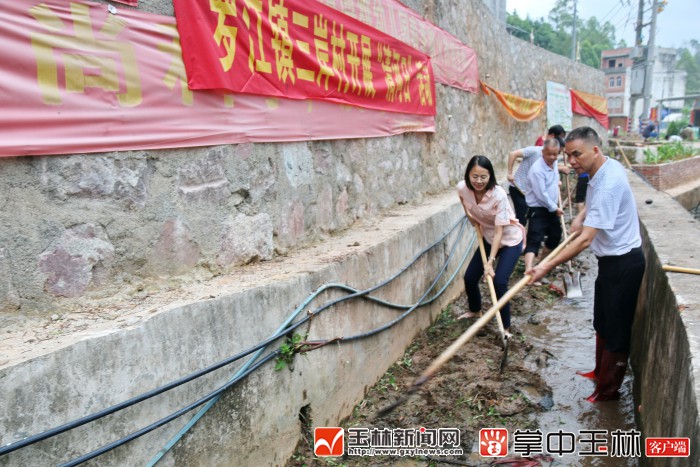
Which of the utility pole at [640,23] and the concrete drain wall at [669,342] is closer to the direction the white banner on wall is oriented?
the concrete drain wall

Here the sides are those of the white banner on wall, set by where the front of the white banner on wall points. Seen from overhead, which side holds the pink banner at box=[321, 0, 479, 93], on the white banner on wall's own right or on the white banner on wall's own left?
on the white banner on wall's own right

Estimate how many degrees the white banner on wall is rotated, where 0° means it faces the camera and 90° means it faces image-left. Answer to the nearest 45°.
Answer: approximately 315°

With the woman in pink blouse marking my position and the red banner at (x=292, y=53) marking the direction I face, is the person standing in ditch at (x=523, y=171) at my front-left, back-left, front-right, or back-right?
back-right

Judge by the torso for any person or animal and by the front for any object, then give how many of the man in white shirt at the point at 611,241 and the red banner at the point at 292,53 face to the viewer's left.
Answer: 1

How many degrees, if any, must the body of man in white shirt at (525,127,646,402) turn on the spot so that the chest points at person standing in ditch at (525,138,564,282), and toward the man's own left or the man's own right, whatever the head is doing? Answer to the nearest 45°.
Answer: approximately 90° to the man's own right

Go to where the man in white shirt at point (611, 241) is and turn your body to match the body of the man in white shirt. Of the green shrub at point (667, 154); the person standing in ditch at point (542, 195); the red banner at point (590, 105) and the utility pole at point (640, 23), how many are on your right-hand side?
4

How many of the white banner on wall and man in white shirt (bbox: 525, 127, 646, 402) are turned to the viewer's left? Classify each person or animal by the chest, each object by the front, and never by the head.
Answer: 1

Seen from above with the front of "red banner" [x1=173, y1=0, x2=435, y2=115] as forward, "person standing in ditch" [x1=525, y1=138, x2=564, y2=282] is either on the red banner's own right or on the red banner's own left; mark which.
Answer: on the red banner's own left

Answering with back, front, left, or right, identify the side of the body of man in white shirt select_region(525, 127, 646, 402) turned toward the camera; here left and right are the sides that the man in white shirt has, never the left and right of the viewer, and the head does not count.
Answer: left

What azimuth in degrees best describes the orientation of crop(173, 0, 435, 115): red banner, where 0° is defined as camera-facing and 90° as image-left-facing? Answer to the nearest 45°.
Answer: approximately 315°

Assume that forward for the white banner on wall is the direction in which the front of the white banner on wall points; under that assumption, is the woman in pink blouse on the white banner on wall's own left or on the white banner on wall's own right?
on the white banner on wall's own right

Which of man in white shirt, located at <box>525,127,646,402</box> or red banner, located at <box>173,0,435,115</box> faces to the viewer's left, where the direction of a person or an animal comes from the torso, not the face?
the man in white shirt

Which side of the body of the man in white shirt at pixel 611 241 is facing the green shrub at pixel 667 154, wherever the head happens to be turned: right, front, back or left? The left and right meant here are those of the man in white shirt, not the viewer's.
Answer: right
